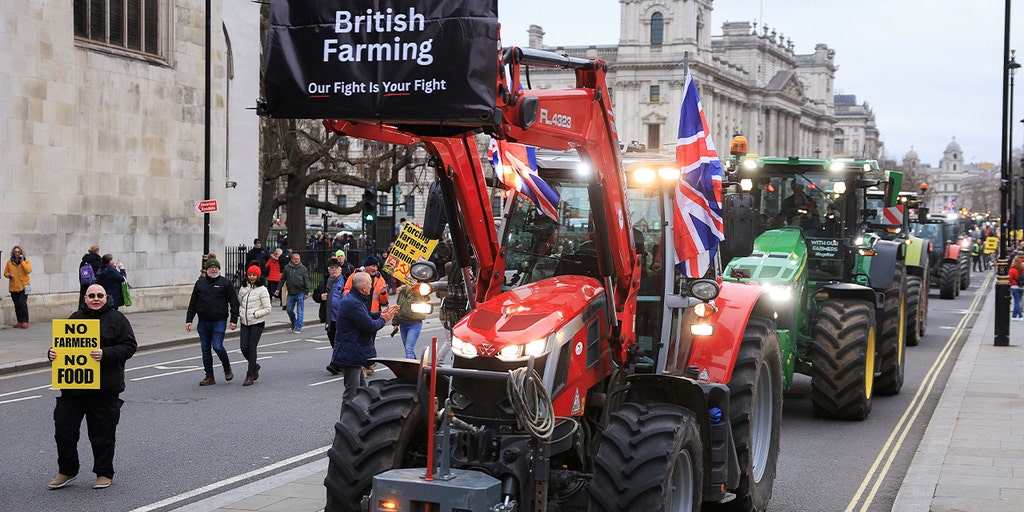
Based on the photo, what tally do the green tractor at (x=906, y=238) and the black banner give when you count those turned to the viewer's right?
0

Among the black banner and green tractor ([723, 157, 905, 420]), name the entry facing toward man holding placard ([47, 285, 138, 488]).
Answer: the green tractor

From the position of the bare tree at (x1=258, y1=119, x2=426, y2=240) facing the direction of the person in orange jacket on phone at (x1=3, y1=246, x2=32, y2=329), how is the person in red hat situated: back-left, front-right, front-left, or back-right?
front-left

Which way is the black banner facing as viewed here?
toward the camera

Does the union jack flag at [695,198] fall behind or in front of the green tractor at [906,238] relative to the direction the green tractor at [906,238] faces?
in front

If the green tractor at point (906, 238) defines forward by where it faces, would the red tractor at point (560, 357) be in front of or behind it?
in front

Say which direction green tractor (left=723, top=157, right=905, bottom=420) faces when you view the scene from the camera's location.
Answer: facing the viewer and to the left of the viewer

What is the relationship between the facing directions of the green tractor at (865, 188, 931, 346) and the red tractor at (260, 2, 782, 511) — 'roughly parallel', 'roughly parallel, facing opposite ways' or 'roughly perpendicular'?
roughly parallel

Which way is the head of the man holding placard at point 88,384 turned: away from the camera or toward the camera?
toward the camera

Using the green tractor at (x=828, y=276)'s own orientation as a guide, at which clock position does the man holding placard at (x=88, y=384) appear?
The man holding placard is roughly at 12 o'clock from the green tractor.
